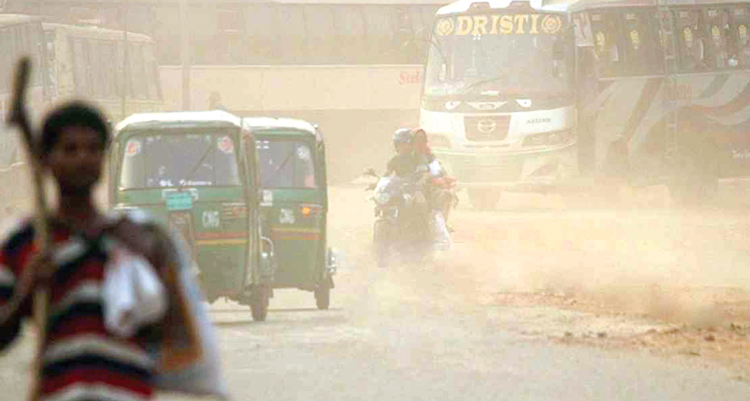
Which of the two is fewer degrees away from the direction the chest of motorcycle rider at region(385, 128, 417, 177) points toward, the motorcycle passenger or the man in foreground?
the man in foreground

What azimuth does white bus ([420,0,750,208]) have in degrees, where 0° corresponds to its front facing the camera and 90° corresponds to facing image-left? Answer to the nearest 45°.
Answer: approximately 45°

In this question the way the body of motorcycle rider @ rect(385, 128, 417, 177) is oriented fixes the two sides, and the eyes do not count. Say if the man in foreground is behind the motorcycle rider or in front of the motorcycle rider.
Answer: in front

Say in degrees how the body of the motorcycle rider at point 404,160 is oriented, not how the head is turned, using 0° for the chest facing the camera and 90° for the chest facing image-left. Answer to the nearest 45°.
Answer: approximately 0°
